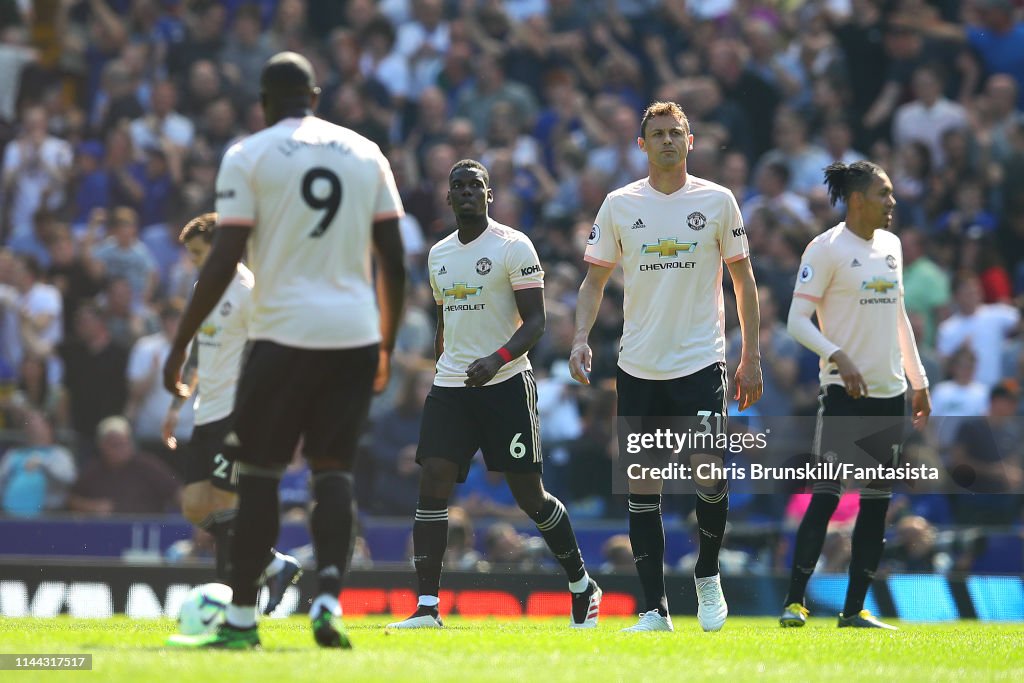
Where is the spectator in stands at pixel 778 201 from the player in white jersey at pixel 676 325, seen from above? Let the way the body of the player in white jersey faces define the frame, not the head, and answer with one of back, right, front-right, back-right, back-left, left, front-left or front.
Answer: back

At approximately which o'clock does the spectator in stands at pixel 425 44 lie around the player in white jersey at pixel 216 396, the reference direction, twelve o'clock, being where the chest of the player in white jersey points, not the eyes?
The spectator in stands is roughly at 5 o'clock from the player in white jersey.

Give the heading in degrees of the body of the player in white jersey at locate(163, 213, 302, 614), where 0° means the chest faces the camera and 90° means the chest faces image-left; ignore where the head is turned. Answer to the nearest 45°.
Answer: approximately 45°

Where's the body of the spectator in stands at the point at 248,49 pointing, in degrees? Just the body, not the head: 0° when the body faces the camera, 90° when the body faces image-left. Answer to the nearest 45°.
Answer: approximately 0°

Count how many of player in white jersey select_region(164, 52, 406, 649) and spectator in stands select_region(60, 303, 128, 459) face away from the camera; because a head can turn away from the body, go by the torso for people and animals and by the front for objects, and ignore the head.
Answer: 1

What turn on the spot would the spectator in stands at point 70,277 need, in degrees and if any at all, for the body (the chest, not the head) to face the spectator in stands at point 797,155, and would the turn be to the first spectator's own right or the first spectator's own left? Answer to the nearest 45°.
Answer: approximately 90° to the first spectator's own left

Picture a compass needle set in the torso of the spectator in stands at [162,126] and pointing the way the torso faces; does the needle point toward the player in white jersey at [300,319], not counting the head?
yes

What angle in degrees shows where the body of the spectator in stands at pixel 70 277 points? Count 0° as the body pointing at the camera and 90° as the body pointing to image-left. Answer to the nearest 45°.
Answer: approximately 0°

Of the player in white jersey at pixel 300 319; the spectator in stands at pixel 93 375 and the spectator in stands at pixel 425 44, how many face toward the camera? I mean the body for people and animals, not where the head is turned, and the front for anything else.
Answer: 2

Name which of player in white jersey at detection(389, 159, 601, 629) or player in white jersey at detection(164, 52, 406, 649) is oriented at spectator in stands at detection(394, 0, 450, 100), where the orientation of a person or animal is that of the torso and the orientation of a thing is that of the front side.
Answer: player in white jersey at detection(164, 52, 406, 649)

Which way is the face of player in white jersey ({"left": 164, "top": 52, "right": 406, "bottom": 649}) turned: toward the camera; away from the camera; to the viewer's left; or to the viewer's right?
away from the camera
